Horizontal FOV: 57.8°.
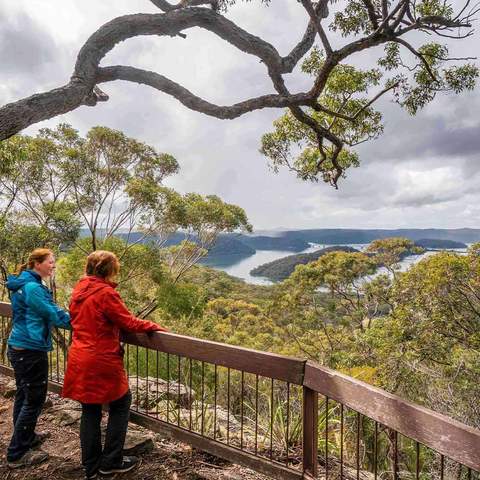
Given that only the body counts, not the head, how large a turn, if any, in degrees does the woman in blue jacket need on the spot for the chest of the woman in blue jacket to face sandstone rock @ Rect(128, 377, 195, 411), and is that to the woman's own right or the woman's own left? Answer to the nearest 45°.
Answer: approximately 45° to the woman's own left

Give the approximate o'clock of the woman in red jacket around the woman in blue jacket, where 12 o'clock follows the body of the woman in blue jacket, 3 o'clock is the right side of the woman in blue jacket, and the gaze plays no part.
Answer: The woman in red jacket is roughly at 2 o'clock from the woman in blue jacket.

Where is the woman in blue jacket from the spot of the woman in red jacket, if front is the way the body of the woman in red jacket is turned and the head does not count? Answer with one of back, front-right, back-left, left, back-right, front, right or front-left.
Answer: left

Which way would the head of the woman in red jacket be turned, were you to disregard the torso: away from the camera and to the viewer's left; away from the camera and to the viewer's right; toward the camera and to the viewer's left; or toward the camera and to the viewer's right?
away from the camera and to the viewer's right

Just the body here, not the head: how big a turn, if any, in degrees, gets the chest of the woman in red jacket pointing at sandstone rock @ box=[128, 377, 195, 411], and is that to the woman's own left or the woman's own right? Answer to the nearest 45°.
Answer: approximately 45° to the woman's own left

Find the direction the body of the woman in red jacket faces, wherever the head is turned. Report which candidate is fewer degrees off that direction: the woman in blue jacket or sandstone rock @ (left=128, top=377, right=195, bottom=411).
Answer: the sandstone rock

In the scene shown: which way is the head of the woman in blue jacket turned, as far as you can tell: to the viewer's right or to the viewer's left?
to the viewer's right

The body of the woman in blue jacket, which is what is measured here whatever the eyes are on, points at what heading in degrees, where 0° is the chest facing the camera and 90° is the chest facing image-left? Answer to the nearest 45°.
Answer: approximately 270°

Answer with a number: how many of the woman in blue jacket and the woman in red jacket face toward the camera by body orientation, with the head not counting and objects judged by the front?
0
